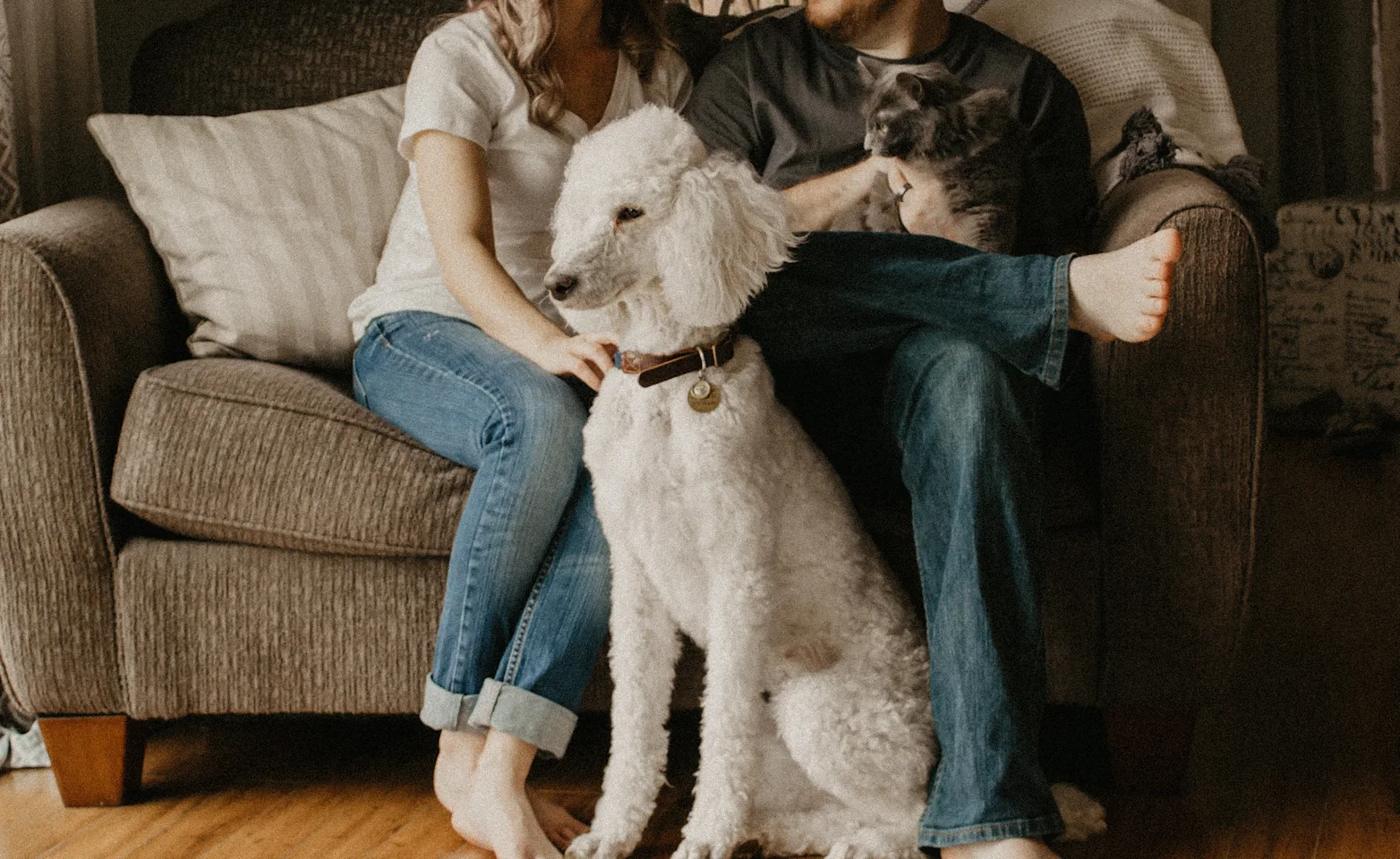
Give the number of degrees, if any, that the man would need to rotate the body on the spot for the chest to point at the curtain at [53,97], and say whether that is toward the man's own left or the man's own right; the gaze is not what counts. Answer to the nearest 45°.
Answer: approximately 135° to the man's own right

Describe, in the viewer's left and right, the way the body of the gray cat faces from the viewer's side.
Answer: facing to the left of the viewer

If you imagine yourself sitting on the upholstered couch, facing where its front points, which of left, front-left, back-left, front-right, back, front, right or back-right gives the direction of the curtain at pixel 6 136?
back-right

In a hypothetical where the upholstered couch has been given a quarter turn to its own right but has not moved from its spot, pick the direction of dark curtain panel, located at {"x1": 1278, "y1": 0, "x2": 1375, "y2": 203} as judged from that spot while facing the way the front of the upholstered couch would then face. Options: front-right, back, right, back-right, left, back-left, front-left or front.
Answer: back-right

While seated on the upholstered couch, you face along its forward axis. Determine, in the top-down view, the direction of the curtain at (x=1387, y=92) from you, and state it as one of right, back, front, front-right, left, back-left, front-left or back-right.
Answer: back-left

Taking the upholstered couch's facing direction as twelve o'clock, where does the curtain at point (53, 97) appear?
The curtain is roughly at 5 o'clock from the upholstered couch.

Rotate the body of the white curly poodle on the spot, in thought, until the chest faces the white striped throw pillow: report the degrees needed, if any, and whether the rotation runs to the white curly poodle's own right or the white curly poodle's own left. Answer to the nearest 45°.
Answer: approximately 90° to the white curly poodle's own right

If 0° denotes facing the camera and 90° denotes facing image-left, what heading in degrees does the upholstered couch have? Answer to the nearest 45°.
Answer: approximately 0°

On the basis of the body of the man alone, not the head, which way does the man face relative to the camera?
toward the camera

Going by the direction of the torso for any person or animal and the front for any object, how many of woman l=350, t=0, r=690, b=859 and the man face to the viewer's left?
0

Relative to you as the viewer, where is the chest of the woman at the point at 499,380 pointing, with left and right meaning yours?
facing the viewer and to the right of the viewer

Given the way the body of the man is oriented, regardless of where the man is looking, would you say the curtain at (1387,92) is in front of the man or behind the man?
behind
